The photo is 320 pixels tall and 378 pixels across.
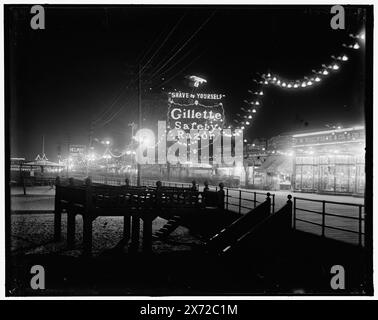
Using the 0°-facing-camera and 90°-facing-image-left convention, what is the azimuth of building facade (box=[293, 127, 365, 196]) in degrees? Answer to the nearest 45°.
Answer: approximately 45°

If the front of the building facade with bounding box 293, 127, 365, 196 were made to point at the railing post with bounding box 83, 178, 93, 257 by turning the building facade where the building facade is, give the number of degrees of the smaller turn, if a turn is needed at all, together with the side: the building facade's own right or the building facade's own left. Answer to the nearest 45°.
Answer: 0° — it already faces it

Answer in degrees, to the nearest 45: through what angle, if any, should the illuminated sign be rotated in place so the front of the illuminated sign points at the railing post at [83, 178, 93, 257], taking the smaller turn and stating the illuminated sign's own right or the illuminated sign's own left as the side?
0° — it already faces it

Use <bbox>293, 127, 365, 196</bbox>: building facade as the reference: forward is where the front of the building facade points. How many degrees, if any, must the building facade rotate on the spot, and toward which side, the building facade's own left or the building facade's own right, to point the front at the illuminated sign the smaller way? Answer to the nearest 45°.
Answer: approximately 90° to the building facade's own right

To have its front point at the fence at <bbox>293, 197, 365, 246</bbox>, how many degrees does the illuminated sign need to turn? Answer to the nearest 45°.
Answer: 0° — it already faces it
